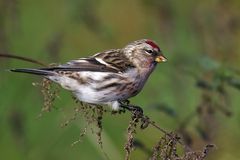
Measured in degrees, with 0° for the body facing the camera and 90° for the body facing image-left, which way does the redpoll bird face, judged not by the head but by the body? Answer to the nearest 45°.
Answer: approximately 270°
